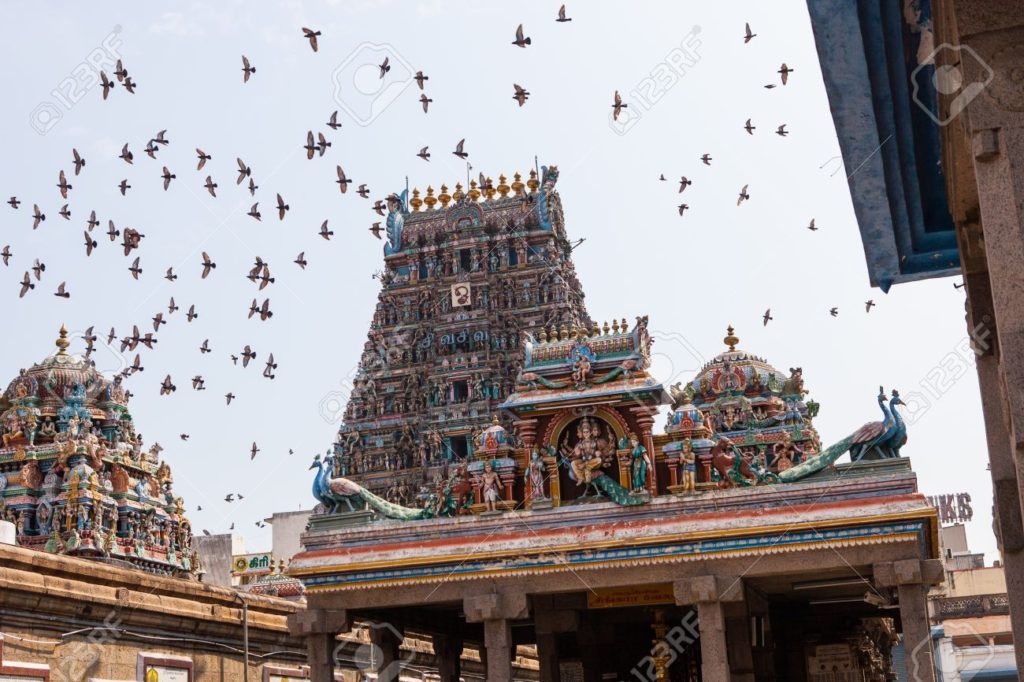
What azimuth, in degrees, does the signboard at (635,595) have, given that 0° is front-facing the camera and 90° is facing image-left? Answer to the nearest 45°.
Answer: approximately 0°
